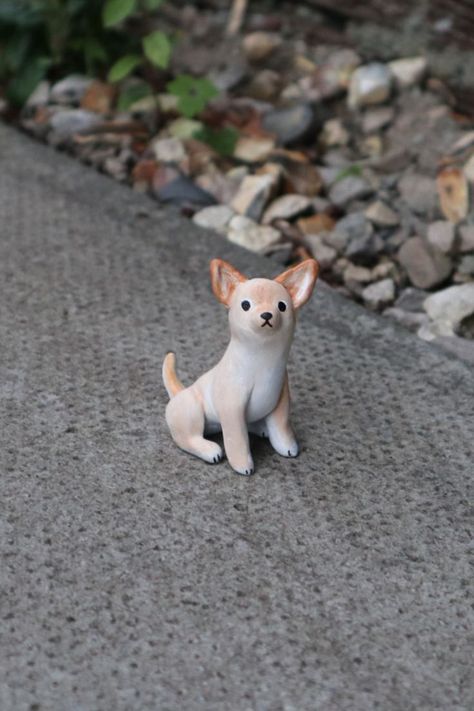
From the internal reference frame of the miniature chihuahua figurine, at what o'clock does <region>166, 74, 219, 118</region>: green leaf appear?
The green leaf is roughly at 7 o'clock from the miniature chihuahua figurine.

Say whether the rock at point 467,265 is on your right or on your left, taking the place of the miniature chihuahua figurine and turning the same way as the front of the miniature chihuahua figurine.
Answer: on your left

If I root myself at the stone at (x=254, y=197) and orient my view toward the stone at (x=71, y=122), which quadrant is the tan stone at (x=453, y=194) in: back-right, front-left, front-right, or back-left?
back-right

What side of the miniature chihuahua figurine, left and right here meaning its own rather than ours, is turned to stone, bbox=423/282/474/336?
left

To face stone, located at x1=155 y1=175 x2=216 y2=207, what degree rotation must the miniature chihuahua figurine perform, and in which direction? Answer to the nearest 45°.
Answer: approximately 135° to its left

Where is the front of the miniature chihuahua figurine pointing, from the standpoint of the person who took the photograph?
facing the viewer and to the right of the viewer

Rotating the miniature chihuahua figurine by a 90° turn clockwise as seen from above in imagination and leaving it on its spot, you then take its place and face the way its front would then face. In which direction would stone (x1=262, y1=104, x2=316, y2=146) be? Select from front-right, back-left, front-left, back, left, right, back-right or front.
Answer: back-right

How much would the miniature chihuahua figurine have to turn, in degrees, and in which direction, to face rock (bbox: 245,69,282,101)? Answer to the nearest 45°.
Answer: approximately 135° to its left

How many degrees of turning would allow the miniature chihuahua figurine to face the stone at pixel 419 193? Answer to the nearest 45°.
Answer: approximately 135° to its left

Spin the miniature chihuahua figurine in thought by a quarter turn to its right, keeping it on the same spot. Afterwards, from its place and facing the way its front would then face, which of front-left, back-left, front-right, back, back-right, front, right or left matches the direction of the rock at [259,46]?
back-right

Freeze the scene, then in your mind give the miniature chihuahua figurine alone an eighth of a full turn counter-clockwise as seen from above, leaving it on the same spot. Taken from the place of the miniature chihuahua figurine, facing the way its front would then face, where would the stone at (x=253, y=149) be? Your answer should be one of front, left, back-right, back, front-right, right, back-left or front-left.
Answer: left

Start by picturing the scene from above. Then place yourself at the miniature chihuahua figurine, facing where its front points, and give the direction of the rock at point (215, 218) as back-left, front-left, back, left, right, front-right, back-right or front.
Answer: back-left

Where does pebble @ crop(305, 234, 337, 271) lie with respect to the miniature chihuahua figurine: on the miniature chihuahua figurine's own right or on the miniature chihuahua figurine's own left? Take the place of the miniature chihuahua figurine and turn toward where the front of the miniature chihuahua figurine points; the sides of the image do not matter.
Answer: on the miniature chihuahua figurine's own left

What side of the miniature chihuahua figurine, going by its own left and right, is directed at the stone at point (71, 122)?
back
